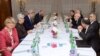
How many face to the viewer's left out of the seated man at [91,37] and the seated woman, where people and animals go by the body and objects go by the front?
1

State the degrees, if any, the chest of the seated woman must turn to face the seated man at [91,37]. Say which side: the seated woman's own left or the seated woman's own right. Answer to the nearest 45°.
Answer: approximately 45° to the seated woman's own left

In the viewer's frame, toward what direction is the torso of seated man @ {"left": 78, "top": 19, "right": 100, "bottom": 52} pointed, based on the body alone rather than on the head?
to the viewer's left

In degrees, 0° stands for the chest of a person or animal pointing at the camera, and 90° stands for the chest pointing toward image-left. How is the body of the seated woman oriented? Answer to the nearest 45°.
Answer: approximately 315°

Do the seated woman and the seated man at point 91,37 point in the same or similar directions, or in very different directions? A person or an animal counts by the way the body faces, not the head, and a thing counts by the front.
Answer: very different directions
